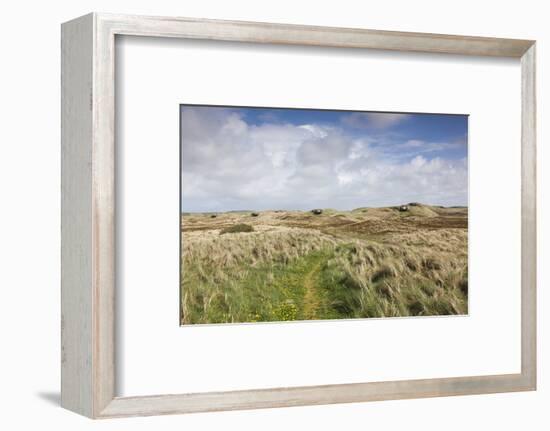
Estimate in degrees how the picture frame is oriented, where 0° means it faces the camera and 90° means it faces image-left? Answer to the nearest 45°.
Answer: approximately 315°
